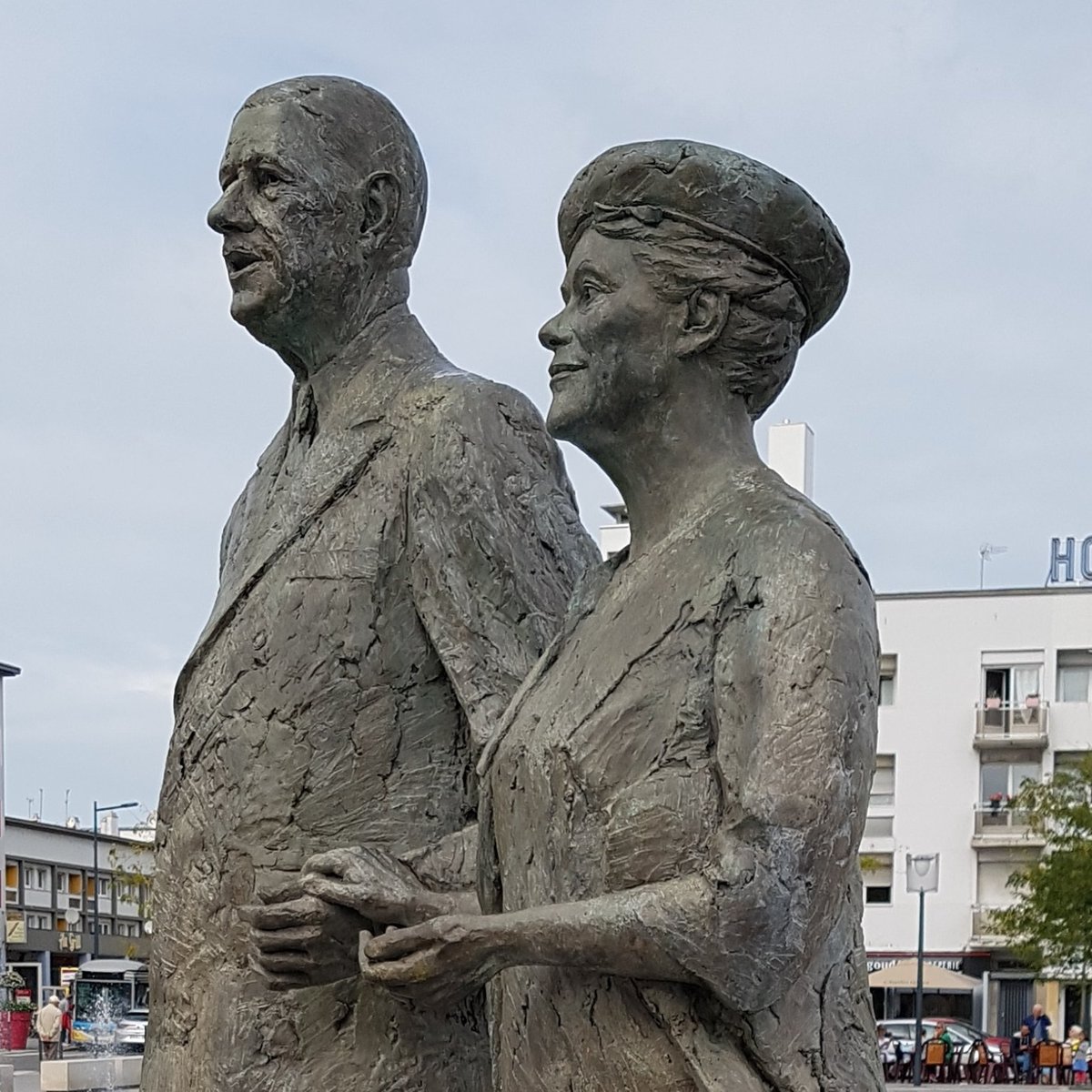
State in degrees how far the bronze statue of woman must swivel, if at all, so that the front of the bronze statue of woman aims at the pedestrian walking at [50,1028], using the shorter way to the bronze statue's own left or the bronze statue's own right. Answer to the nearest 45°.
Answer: approximately 135° to the bronze statue's own right

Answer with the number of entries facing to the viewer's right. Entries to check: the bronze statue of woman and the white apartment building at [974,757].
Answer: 0

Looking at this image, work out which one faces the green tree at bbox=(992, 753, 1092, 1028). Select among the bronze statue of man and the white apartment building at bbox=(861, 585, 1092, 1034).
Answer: the white apartment building

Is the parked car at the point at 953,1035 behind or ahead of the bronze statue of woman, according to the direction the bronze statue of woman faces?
behind

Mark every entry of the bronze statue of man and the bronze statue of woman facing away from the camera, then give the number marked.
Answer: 0

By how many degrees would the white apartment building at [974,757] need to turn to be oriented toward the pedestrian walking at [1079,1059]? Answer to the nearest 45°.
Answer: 0° — it already faces them

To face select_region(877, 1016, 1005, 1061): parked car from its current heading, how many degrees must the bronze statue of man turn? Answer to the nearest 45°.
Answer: approximately 135° to its right

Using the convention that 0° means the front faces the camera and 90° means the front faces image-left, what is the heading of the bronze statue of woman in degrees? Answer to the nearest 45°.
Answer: approximately 45°

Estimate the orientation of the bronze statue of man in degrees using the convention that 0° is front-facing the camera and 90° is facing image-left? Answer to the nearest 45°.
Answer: approximately 45°

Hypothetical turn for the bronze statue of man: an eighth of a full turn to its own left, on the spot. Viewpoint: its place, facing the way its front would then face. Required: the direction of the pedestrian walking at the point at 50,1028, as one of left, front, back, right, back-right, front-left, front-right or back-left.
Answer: back

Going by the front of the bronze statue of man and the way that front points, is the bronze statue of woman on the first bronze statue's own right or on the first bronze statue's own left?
on the first bronze statue's own left

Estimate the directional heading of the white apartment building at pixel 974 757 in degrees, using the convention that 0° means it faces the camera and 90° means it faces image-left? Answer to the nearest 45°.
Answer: approximately 0°
